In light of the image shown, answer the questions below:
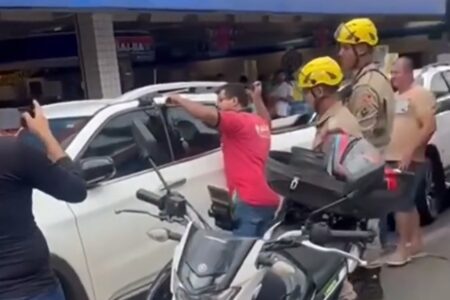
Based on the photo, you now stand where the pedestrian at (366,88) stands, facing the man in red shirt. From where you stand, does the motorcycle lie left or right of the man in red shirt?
left

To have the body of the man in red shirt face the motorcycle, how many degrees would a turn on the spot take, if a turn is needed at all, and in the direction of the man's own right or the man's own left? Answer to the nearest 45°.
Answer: approximately 135° to the man's own left

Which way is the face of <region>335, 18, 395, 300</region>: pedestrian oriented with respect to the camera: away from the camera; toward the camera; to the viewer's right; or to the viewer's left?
to the viewer's left

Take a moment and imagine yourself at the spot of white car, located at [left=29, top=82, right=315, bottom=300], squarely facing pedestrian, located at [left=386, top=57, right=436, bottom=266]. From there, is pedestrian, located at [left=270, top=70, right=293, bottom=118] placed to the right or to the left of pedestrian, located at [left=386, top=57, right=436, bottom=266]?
left

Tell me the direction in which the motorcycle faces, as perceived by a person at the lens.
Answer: facing the viewer and to the left of the viewer

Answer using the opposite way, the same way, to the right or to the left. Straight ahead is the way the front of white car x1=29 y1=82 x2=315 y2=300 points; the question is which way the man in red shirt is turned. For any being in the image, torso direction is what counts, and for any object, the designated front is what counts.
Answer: to the right

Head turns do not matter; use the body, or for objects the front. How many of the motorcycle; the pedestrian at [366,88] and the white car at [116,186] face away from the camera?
0

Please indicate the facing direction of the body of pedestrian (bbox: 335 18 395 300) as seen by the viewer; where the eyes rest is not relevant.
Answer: to the viewer's left

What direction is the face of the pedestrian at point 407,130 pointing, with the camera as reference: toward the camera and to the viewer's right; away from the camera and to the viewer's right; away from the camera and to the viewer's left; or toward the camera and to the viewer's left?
toward the camera and to the viewer's left

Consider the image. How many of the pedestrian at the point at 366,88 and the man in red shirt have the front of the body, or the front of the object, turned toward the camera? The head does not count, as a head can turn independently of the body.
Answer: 0

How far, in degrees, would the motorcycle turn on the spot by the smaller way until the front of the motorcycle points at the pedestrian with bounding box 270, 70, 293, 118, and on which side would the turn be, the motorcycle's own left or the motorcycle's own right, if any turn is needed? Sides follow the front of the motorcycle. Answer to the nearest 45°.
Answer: approximately 135° to the motorcycle's own right

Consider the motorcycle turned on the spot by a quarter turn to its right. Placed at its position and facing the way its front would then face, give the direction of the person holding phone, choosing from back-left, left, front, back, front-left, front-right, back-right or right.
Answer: front-left

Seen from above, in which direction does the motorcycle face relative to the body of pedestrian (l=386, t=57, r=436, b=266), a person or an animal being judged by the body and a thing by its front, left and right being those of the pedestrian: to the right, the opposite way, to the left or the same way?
the same way

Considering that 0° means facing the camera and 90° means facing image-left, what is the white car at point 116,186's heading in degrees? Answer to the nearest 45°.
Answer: approximately 45°

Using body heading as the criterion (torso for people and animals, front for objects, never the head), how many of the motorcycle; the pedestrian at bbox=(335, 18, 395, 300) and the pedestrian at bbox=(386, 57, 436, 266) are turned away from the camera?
0

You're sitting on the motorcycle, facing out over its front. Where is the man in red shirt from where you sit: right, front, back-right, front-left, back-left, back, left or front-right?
back-right

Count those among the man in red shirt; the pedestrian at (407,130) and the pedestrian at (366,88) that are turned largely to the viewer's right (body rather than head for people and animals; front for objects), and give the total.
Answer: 0

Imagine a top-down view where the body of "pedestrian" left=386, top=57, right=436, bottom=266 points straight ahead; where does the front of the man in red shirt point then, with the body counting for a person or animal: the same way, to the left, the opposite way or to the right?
to the right
